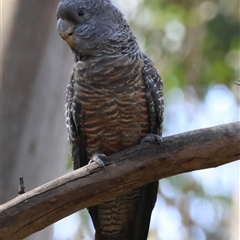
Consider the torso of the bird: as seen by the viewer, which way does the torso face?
toward the camera

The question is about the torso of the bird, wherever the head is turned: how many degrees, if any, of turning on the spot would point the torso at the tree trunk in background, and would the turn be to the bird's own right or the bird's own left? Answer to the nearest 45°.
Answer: approximately 135° to the bird's own right
